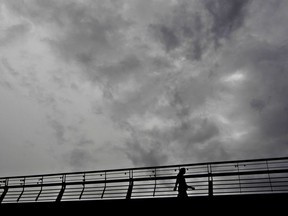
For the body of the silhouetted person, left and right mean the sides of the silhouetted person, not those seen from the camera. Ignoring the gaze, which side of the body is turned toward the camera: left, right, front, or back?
right
